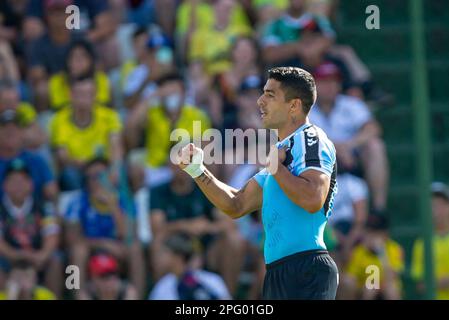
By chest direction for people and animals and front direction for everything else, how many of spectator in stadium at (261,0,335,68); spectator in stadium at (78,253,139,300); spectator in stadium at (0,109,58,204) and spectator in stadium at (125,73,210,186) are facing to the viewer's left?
0

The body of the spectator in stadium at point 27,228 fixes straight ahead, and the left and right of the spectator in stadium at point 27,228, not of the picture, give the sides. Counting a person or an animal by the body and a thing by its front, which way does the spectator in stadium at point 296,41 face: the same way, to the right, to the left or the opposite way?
the same way

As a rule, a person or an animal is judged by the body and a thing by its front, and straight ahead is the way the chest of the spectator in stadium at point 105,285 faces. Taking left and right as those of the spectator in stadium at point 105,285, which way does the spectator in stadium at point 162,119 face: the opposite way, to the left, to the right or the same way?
the same way

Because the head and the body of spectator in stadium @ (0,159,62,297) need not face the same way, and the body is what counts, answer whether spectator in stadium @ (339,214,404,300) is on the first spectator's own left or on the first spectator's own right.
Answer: on the first spectator's own left

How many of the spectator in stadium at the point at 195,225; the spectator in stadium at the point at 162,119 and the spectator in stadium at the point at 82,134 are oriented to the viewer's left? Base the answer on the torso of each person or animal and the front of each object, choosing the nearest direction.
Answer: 0

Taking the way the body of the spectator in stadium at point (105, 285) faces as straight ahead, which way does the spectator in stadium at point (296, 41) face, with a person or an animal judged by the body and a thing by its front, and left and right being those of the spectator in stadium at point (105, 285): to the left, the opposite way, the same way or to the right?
the same way

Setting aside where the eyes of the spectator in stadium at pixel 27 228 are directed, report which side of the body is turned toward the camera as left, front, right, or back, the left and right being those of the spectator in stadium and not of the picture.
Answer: front

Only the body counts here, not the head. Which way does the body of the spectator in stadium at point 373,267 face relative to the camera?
toward the camera

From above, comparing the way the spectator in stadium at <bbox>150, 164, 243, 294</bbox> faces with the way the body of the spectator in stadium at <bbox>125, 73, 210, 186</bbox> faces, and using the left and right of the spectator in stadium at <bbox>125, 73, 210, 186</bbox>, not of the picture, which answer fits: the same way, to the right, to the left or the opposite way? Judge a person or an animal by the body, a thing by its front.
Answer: the same way

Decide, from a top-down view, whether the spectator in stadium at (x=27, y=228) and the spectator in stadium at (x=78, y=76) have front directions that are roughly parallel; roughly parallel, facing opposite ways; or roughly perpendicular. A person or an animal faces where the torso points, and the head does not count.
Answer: roughly parallel

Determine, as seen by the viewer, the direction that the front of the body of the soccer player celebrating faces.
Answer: to the viewer's left

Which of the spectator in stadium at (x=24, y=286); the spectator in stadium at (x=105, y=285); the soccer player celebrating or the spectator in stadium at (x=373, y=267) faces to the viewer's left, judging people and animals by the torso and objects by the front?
the soccer player celebrating

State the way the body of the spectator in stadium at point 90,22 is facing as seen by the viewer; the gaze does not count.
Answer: toward the camera

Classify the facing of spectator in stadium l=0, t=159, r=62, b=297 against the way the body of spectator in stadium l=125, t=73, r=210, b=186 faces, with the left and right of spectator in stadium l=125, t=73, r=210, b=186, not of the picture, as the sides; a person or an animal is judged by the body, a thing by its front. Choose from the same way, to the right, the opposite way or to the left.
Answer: the same way
